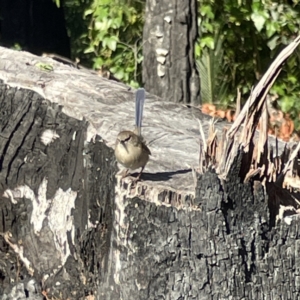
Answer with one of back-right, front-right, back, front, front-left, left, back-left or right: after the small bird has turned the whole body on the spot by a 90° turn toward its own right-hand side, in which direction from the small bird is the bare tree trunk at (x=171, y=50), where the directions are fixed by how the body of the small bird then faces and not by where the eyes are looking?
front-right

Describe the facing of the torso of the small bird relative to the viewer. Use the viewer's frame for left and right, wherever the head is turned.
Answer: facing the viewer and to the left of the viewer
